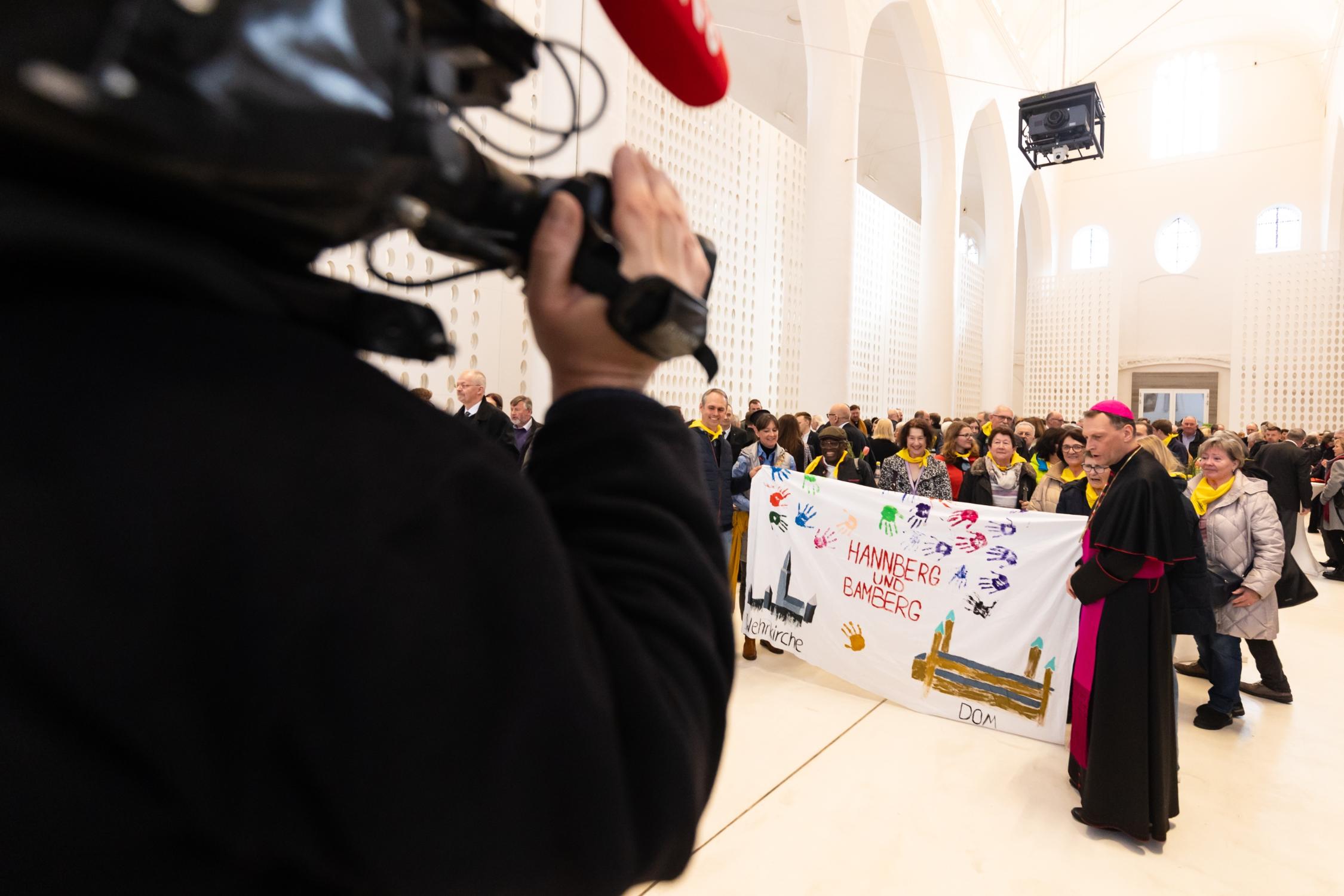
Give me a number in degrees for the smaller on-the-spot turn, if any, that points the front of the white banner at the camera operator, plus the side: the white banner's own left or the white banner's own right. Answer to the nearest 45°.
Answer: approximately 45° to the white banner's own left

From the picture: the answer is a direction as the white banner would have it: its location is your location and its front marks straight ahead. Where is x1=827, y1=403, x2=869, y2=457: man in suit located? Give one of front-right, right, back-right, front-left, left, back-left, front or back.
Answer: back-right

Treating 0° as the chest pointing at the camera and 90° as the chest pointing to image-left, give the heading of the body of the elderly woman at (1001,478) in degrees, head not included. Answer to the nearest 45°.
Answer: approximately 0°

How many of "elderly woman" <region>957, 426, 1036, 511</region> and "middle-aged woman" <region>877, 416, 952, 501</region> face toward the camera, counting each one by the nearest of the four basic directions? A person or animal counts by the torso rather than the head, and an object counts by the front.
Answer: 2

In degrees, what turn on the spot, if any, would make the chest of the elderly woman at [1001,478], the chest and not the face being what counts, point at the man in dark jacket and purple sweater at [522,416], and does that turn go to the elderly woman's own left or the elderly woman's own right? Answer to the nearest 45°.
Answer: approximately 90° to the elderly woman's own right

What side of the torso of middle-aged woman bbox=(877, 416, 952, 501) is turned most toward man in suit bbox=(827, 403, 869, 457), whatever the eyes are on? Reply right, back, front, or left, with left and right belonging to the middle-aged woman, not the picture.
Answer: back

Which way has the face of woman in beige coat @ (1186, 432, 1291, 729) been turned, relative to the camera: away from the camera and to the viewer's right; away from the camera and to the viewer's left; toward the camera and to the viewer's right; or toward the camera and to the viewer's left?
toward the camera and to the viewer's left

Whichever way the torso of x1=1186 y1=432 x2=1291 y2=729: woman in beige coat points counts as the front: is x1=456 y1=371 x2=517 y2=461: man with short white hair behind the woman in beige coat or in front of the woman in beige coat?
in front

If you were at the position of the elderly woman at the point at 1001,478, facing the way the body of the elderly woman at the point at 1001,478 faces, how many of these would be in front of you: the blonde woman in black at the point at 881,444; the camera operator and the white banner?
2

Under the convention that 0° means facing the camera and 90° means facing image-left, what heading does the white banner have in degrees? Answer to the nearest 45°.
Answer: approximately 45°

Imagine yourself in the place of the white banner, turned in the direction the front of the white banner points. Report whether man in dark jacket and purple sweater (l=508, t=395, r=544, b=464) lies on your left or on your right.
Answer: on your right

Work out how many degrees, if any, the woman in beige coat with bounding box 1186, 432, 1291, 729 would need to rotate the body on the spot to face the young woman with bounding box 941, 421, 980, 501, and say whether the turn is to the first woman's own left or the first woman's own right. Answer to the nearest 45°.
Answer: approximately 90° to the first woman's own right
